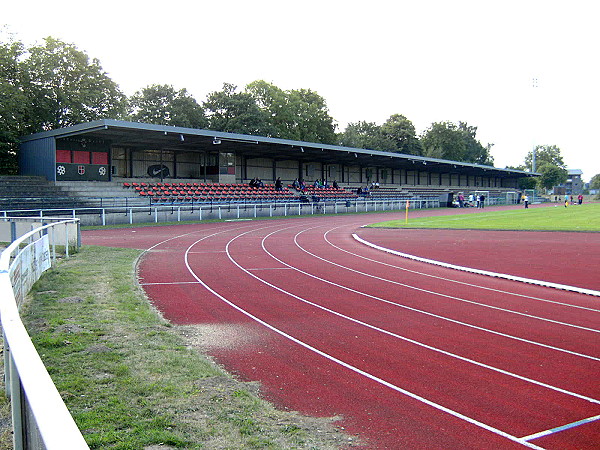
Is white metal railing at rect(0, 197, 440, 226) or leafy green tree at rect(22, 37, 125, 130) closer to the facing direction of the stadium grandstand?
the white metal railing

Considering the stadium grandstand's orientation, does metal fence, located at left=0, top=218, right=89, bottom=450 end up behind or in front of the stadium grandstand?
in front

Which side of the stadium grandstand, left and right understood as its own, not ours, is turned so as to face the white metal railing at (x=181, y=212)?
front

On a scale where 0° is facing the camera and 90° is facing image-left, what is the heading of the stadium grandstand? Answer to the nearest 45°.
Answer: approximately 315°

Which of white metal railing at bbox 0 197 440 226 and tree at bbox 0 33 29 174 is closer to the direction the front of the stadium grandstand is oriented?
the white metal railing
